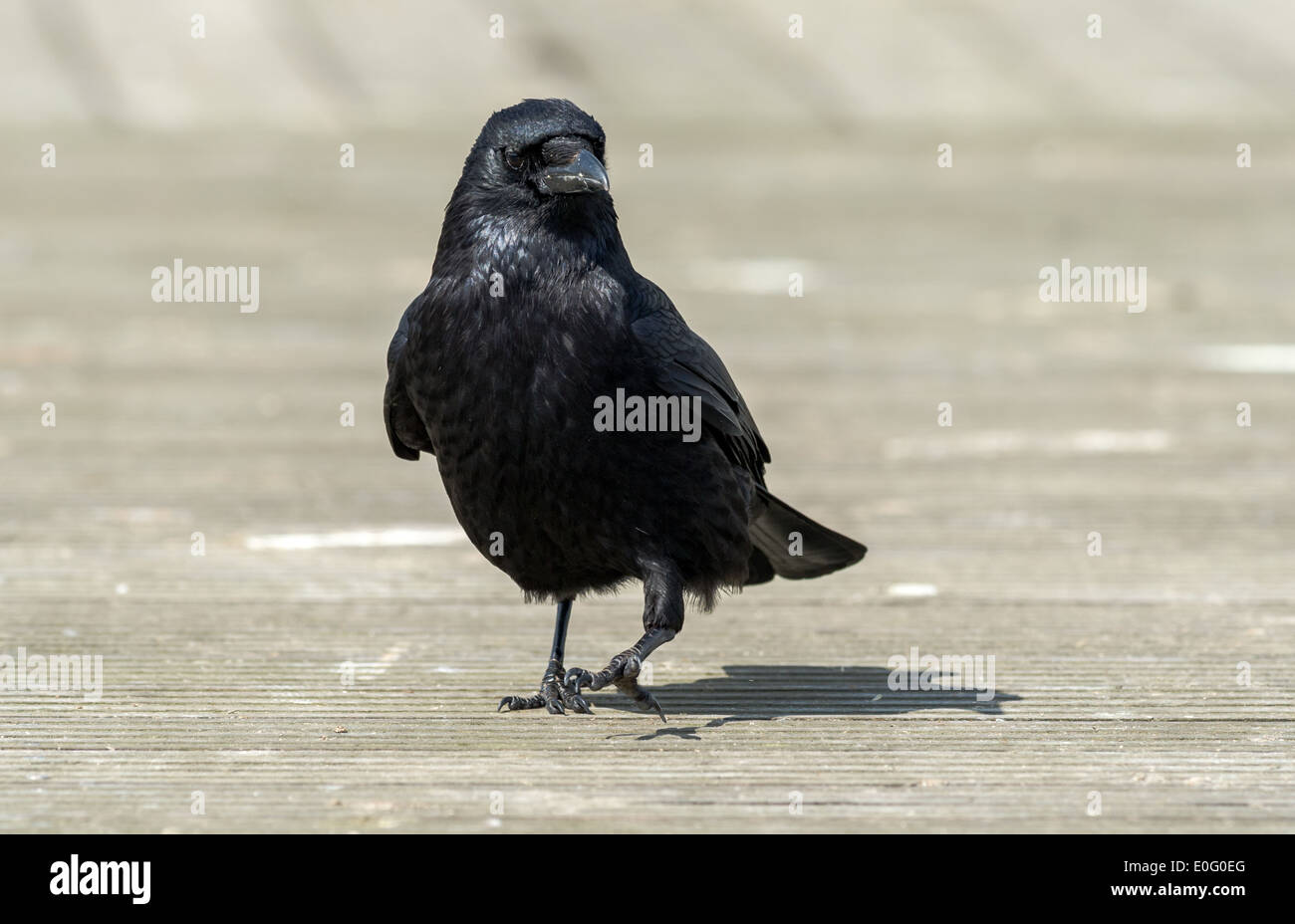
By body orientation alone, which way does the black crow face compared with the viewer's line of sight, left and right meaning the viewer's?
facing the viewer and to the left of the viewer
